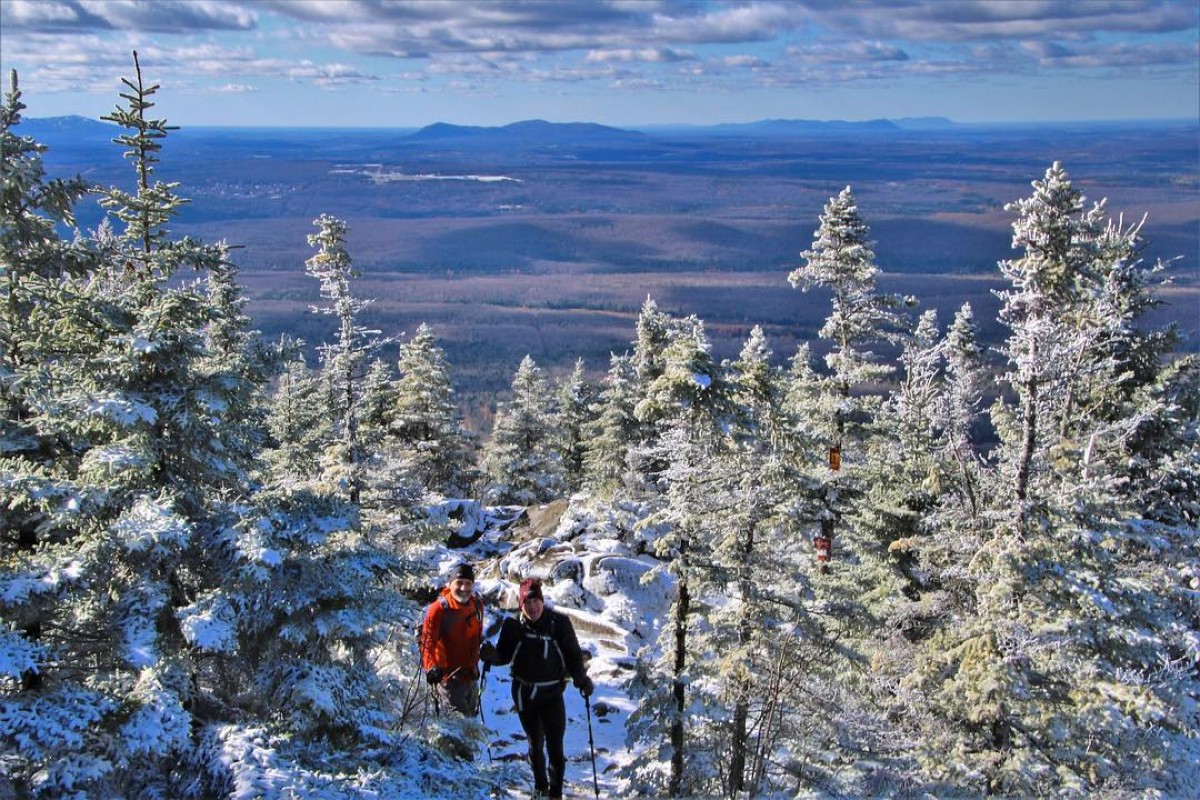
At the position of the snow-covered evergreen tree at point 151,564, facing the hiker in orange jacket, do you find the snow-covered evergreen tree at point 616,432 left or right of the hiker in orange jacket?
left

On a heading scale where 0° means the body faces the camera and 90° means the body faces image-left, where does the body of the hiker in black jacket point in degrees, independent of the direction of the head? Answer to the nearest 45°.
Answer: approximately 0°

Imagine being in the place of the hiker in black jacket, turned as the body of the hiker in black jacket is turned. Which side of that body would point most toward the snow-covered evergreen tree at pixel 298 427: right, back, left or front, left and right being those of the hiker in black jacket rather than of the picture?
back

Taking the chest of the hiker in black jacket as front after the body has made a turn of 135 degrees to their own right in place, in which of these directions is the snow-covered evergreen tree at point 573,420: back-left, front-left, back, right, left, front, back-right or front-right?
front-right

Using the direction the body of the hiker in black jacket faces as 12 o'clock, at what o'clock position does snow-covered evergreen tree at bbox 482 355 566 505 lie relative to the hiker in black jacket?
The snow-covered evergreen tree is roughly at 6 o'clock from the hiker in black jacket.

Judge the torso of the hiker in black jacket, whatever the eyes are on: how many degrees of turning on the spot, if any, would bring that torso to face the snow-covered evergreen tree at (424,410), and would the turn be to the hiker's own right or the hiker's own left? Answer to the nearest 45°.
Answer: approximately 180°

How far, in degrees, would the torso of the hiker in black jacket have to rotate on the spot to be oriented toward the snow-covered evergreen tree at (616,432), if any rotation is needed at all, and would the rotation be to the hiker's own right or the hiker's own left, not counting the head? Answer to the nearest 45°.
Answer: approximately 180°

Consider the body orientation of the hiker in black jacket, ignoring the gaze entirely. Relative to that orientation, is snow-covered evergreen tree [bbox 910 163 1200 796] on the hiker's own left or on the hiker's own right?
on the hiker's own left
